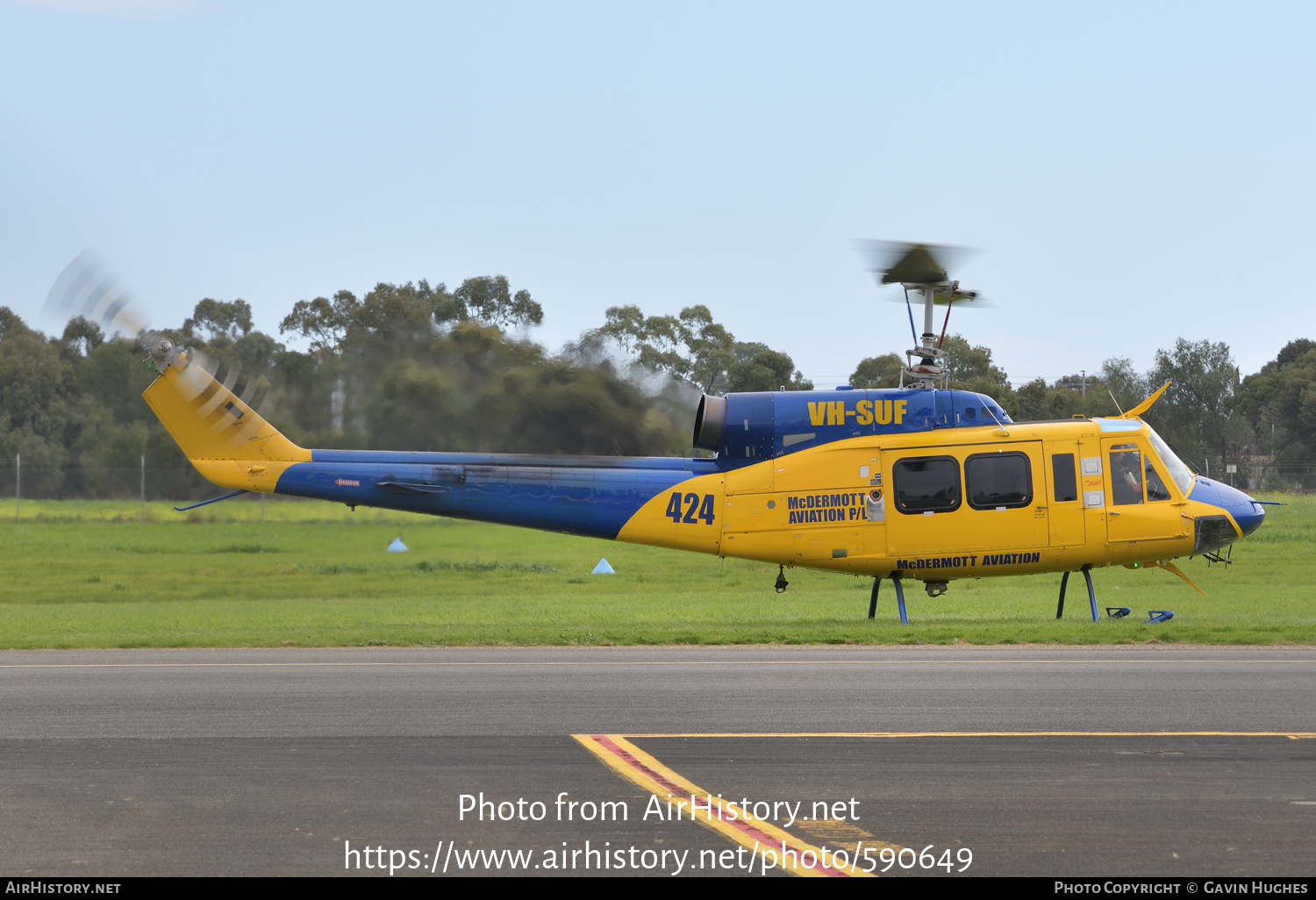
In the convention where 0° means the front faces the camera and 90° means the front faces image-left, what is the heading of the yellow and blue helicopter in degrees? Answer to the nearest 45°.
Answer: approximately 270°

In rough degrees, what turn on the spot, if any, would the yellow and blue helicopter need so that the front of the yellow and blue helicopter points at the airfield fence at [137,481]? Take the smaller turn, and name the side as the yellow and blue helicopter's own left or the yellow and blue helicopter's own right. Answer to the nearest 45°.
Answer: approximately 135° to the yellow and blue helicopter's own left
